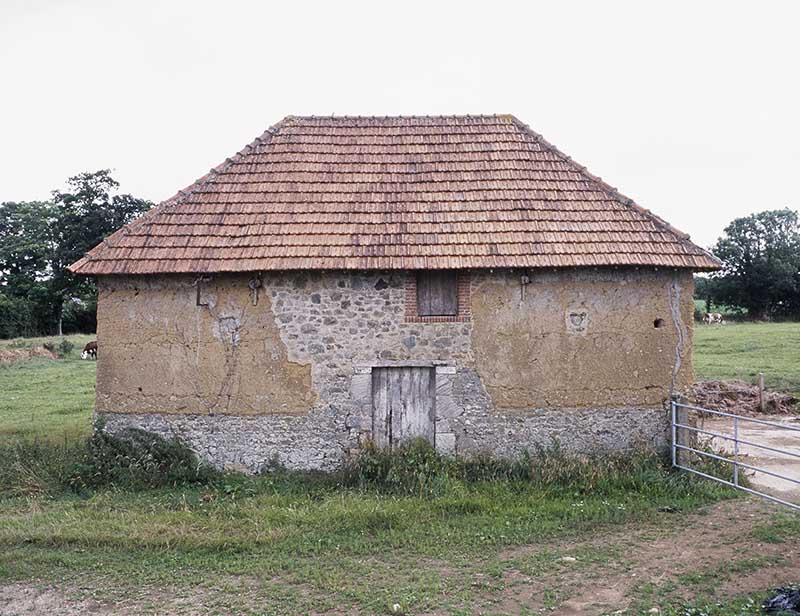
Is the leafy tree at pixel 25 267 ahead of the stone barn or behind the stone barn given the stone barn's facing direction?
behind

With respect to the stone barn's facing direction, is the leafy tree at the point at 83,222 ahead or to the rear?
to the rear

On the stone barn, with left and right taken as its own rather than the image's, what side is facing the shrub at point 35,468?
right

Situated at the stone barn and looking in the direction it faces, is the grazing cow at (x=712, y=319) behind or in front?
behind

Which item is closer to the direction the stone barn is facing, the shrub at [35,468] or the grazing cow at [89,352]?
the shrub

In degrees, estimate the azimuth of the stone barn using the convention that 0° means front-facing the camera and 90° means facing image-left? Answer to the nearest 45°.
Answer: approximately 0°

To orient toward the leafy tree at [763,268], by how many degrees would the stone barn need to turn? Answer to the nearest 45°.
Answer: approximately 135° to its left

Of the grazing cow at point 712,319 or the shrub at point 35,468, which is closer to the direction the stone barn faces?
the shrub

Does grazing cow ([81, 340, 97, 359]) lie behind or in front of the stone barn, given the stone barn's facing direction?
behind
